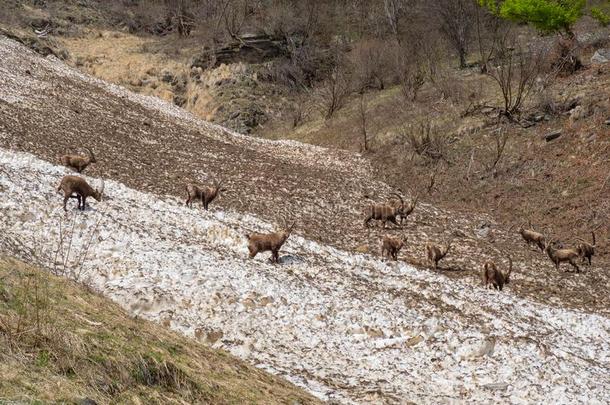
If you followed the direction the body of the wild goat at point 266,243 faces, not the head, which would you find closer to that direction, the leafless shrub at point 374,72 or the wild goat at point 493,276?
the wild goat

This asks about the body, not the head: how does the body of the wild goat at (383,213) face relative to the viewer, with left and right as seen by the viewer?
facing to the right of the viewer

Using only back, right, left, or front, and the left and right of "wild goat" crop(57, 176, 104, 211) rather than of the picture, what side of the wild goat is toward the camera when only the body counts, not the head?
right

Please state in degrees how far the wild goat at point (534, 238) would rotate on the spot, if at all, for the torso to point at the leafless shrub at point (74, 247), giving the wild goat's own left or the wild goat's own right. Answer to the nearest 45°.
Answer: approximately 45° to the wild goat's own left

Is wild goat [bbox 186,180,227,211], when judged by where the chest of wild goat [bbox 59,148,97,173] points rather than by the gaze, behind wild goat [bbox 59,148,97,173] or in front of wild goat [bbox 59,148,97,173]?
in front

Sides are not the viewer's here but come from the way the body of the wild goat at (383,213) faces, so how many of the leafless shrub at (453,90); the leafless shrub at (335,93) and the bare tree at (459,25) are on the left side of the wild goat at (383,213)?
3

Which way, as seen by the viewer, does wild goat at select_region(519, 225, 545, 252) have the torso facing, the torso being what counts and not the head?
to the viewer's left

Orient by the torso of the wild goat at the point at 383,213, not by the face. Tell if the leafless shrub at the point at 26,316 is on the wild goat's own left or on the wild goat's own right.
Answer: on the wild goat's own right

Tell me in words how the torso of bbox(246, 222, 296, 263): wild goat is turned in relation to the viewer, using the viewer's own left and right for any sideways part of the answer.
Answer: facing to the right of the viewer

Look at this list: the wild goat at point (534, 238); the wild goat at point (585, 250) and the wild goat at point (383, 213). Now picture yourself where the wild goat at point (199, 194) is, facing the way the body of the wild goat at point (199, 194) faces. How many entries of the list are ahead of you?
3

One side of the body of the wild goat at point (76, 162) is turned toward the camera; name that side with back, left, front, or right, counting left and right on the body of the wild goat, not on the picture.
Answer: right

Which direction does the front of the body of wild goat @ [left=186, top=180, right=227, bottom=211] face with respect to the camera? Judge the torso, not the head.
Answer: to the viewer's right

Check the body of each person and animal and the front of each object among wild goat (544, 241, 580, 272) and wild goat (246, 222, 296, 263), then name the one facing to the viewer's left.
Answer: wild goat (544, 241, 580, 272)

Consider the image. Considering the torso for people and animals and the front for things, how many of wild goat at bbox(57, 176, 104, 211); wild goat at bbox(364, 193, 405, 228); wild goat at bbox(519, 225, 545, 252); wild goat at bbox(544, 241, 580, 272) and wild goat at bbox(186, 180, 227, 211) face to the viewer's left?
2
